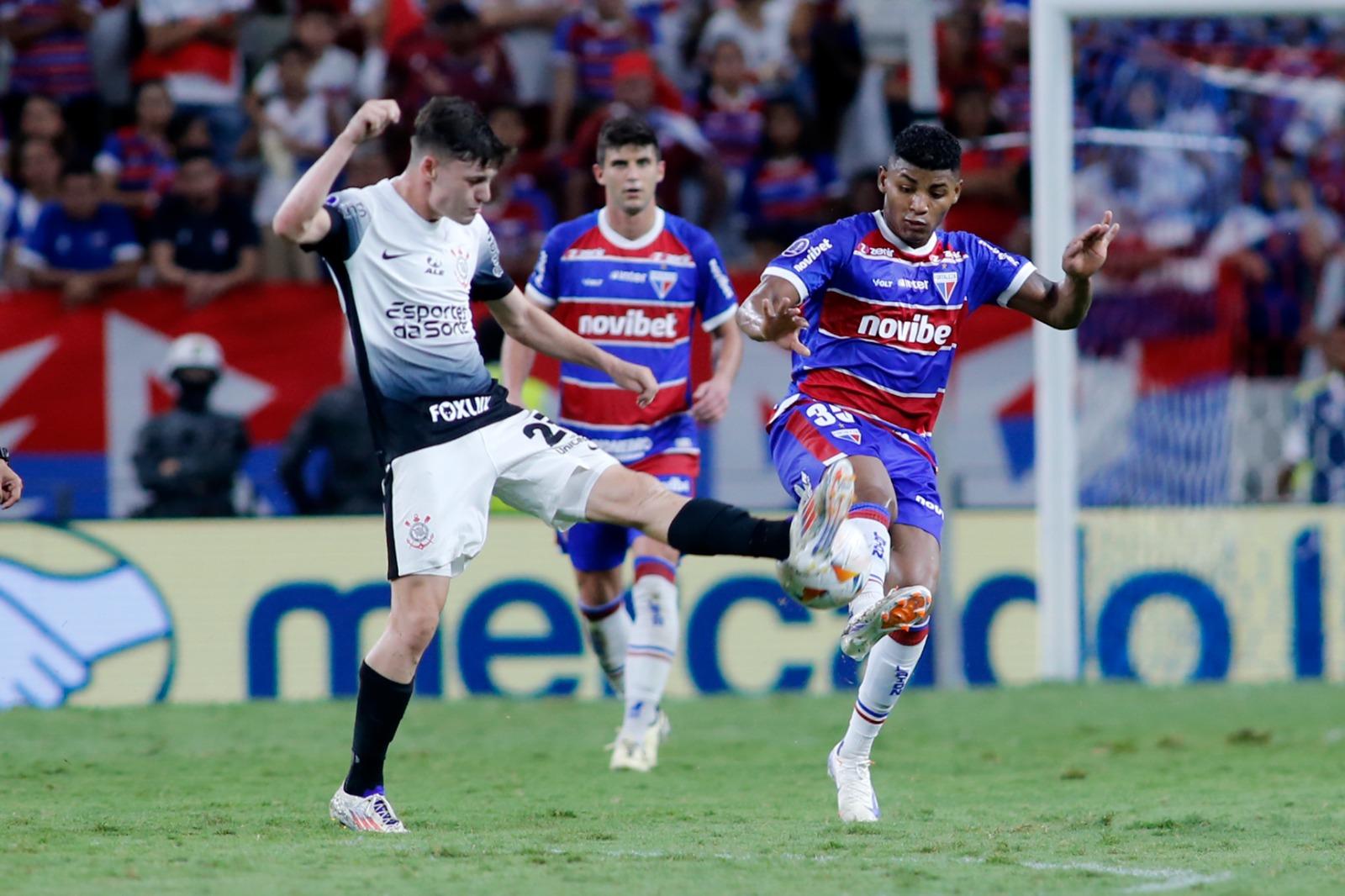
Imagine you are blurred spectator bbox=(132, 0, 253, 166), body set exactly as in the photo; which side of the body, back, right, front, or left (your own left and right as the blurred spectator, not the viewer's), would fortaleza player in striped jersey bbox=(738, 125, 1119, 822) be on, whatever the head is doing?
front

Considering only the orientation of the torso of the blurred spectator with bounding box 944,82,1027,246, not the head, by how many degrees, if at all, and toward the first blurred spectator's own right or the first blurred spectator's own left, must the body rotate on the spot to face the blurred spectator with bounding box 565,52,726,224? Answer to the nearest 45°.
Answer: approximately 90° to the first blurred spectator's own right

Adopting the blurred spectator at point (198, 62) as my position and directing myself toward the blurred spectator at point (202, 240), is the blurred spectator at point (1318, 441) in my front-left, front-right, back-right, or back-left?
front-left

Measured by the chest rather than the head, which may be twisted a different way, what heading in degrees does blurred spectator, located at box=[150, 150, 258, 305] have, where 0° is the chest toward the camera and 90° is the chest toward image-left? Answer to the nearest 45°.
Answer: approximately 0°

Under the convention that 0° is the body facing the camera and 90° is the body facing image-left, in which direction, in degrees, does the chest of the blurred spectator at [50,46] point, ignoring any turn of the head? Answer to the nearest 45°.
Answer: approximately 0°

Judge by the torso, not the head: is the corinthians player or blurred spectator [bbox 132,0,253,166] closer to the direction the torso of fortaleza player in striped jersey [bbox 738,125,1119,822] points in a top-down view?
the corinthians player

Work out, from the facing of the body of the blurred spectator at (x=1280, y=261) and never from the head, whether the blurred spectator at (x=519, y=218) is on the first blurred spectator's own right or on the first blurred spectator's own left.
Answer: on the first blurred spectator's own right

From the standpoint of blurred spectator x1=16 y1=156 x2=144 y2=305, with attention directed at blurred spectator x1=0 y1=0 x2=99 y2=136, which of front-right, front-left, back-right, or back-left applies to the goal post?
back-right

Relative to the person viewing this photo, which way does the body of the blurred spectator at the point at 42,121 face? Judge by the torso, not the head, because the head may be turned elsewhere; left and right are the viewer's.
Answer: facing the viewer

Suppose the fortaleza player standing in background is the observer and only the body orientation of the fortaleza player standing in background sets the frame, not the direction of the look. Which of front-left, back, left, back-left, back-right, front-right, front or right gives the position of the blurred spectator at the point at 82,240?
back-right

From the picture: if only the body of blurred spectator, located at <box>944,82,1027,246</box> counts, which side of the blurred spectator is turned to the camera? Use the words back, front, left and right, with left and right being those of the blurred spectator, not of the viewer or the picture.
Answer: front

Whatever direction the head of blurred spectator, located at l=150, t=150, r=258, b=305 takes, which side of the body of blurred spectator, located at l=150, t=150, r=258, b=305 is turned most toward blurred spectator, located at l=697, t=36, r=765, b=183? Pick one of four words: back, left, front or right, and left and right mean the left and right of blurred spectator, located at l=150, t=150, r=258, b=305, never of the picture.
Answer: left

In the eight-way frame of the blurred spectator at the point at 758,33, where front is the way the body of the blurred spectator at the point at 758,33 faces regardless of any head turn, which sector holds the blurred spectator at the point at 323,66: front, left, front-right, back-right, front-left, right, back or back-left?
right

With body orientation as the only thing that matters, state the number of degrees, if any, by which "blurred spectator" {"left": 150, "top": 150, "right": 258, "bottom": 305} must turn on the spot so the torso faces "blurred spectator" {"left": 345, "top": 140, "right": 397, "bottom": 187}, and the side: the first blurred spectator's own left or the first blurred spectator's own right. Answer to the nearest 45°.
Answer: approximately 90° to the first blurred spectator's own left

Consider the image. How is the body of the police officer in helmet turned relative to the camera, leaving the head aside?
toward the camera
